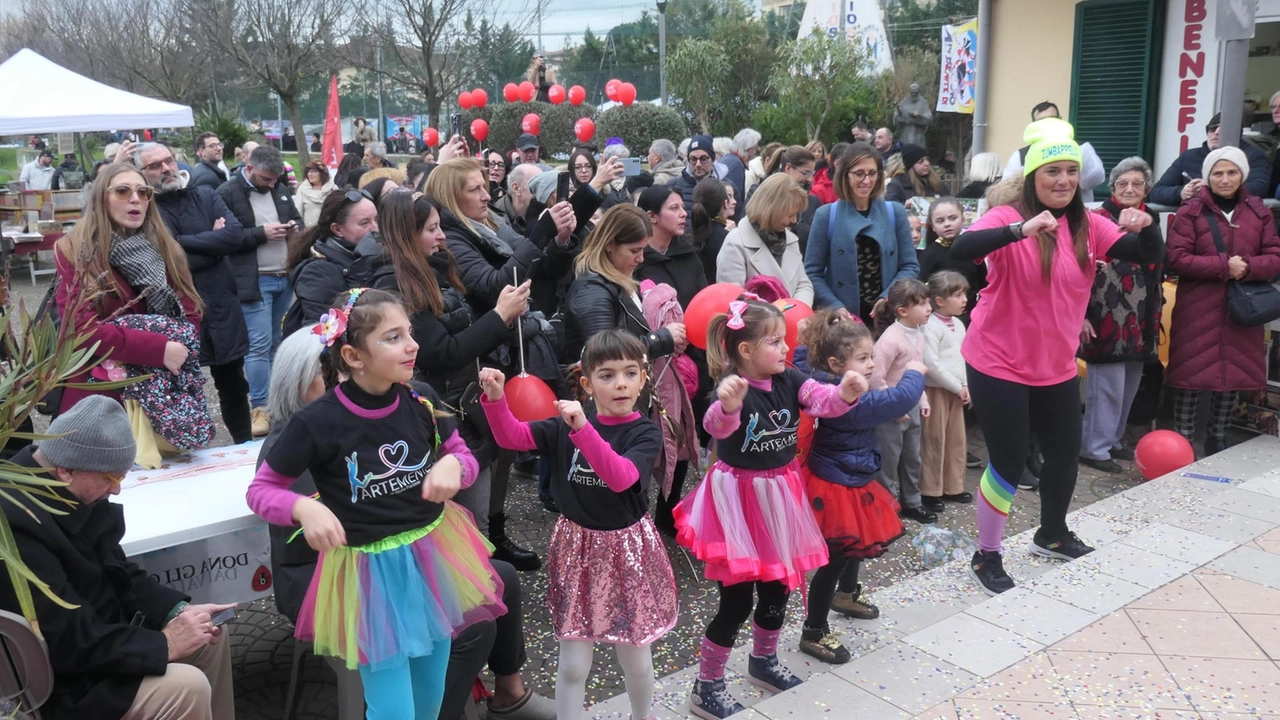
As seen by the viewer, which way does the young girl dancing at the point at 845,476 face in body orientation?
to the viewer's right

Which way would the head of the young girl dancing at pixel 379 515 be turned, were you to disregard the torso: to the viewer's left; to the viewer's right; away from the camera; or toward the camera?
to the viewer's right

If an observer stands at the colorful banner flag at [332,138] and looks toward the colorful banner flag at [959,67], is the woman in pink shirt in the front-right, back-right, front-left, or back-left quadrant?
front-right

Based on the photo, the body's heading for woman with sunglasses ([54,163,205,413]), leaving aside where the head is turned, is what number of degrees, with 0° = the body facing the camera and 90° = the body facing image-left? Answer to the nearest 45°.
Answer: approximately 315°

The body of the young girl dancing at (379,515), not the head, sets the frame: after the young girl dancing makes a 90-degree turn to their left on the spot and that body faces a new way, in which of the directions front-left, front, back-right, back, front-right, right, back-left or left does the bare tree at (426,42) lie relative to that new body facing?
front-left

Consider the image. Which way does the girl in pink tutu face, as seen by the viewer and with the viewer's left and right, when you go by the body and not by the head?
facing the viewer and to the right of the viewer

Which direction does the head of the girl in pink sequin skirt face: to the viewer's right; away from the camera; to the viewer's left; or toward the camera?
toward the camera

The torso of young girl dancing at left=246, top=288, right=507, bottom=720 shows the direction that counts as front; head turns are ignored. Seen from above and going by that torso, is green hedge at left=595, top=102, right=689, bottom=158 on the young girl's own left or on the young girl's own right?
on the young girl's own left

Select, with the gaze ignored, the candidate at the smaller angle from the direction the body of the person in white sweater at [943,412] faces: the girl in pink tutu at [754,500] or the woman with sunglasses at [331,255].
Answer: the girl in pink tutu

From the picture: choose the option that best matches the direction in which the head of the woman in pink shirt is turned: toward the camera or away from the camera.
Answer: toward the camera
